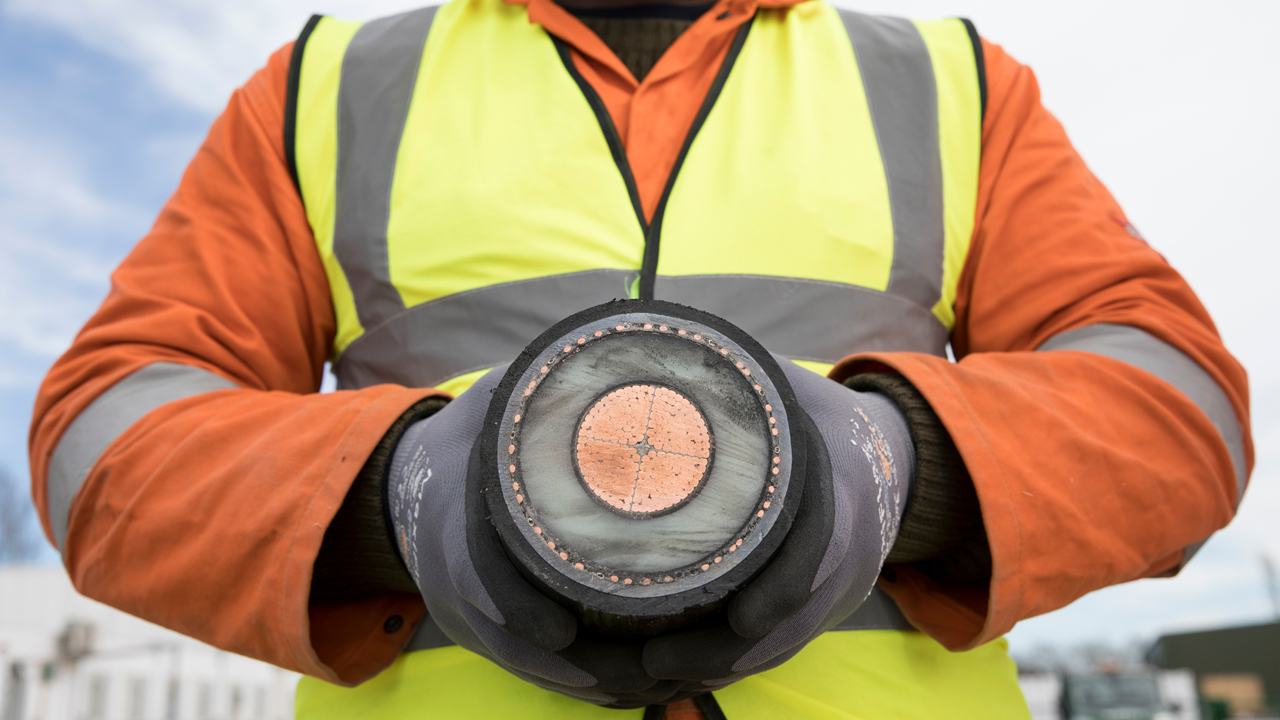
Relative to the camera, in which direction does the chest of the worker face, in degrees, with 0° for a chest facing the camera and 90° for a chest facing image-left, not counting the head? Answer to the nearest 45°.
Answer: approximately 0°

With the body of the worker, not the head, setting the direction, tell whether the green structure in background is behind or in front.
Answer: behind

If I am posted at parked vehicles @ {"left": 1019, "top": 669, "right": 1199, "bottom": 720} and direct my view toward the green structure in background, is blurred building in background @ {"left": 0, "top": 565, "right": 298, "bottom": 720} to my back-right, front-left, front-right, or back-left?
back-left

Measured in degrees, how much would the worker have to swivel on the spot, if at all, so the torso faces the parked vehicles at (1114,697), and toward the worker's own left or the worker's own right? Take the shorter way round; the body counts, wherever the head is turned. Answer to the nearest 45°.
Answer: approximately 135° to the worker's own left

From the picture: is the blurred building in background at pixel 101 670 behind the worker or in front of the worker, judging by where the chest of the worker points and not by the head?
behind
